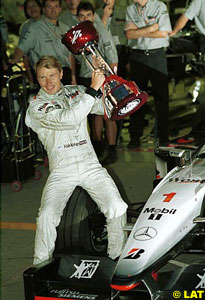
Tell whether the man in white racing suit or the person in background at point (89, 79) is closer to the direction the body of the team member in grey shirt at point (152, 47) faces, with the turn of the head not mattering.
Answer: the man in white racing suit

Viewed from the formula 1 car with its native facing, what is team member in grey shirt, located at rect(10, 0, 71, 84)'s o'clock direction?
The team member in grey shirt is roughly at 4 o'clock from the formula 1 car.

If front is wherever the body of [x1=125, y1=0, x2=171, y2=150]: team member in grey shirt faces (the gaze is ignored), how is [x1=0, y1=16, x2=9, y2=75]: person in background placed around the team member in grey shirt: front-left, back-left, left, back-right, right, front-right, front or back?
right

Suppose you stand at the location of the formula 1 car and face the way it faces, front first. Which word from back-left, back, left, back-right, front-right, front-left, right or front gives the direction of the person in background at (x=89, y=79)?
back-right

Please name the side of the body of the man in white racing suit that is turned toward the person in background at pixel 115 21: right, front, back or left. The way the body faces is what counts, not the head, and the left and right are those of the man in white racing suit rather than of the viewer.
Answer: back

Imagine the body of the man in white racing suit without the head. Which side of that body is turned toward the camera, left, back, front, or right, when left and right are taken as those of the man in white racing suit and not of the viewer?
front

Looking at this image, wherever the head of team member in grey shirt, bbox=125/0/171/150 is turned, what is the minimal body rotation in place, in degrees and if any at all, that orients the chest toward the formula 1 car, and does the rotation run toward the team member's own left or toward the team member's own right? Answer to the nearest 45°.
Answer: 0° — they already face it

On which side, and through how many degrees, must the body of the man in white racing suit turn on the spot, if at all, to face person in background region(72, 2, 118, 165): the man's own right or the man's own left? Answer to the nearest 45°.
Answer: approximately 180°

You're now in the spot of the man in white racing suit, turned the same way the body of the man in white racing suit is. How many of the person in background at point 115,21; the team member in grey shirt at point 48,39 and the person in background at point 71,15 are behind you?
3

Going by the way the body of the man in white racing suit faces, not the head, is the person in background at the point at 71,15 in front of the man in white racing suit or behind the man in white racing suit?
behind

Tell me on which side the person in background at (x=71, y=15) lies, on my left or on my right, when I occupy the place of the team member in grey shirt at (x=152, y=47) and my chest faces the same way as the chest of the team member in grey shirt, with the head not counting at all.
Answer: on my right

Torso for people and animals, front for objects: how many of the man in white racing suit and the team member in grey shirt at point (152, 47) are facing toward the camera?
2

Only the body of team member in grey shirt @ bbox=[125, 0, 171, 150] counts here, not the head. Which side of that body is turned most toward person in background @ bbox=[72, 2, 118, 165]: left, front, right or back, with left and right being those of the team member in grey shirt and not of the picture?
right
